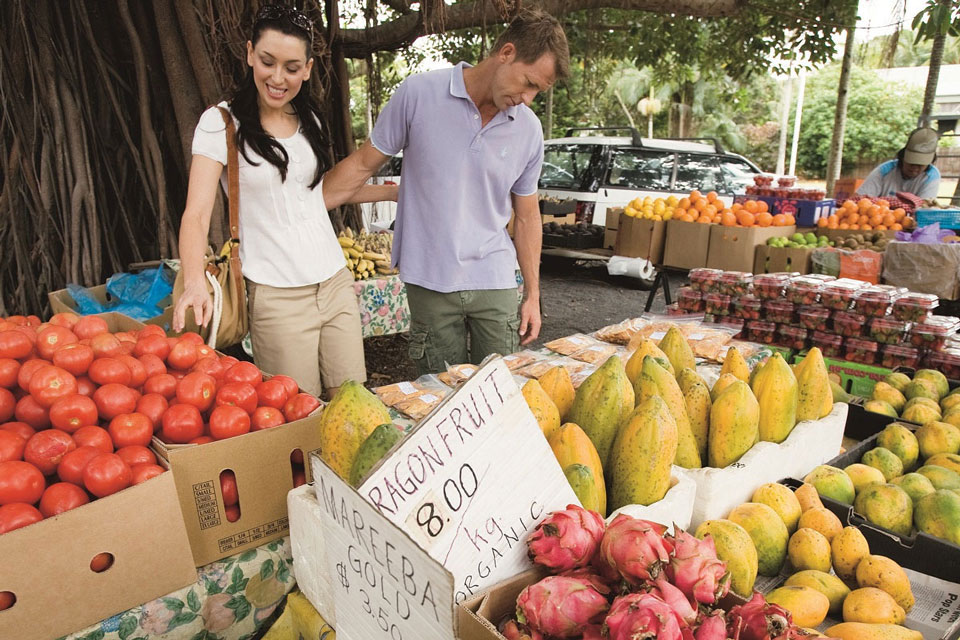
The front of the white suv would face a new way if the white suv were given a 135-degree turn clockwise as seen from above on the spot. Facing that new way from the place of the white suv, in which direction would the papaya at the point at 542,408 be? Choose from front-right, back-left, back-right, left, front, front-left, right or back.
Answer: front

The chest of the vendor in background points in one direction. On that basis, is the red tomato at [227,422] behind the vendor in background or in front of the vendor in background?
in front

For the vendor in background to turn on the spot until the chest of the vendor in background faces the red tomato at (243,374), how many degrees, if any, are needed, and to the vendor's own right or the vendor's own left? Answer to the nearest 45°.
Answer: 0° — they already face it

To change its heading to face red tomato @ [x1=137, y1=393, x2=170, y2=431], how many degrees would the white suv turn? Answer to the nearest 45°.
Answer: approximately 135° to its right

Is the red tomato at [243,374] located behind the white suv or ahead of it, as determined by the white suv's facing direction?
behind

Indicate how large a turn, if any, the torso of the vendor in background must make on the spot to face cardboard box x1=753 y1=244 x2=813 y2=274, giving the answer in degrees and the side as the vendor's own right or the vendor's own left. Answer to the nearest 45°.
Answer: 0° — they already face it

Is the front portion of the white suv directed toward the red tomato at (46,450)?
no

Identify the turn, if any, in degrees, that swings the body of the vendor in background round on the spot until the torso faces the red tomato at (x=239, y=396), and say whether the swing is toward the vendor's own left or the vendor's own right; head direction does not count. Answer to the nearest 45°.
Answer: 0° — they already face it

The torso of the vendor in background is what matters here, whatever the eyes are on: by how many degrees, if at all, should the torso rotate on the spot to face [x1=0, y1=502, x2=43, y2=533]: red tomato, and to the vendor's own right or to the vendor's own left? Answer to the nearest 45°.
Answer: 0° — they already face it

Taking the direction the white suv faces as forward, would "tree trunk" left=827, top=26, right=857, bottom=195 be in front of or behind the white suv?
in front

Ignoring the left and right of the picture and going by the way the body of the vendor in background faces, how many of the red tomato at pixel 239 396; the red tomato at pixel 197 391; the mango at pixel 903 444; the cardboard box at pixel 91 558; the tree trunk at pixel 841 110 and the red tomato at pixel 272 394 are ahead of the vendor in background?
5

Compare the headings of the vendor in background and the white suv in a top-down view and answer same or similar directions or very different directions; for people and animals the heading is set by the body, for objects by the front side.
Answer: very different directions

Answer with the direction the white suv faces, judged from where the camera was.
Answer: facing away from the viewer and to the right of the viewer

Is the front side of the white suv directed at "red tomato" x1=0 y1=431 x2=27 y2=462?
no

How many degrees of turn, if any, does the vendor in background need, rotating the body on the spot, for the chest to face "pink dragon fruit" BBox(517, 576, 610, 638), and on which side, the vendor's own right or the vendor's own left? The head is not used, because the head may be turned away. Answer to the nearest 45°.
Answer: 0° — they already face it

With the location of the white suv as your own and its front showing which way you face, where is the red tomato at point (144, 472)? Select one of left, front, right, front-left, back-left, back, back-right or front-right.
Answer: back-right
